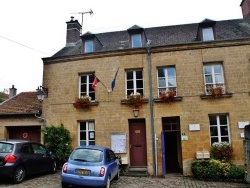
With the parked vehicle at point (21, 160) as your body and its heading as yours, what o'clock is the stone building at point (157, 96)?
The stone building is roughly at 1 o'clock from the parked vehicle.

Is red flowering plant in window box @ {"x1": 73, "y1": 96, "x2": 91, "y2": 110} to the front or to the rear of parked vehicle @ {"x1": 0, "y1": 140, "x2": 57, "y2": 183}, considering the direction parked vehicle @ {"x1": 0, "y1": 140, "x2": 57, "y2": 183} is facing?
to the front

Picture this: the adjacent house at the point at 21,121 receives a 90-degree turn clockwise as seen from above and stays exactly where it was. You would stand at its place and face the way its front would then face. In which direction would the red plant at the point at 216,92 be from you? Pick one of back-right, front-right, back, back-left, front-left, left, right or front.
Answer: back-left

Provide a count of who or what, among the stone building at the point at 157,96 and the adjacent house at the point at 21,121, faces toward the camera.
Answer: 2

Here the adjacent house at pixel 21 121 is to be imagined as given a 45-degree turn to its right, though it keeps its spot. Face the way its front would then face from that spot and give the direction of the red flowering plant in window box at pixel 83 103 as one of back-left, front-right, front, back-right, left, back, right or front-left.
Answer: left

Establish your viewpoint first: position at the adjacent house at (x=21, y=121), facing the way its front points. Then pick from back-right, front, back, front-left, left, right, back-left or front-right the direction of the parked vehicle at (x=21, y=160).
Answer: front

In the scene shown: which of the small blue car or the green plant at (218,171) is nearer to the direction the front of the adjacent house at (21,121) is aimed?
the small blue car

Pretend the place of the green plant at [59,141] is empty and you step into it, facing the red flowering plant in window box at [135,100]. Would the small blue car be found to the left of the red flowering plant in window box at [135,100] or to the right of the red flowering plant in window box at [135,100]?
right

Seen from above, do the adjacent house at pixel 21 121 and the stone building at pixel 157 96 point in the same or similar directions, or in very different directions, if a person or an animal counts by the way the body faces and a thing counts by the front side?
same or similar directions

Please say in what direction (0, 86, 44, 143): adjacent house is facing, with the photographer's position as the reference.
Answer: facing the viewer

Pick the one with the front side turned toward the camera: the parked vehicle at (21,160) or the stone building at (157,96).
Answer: the stone building

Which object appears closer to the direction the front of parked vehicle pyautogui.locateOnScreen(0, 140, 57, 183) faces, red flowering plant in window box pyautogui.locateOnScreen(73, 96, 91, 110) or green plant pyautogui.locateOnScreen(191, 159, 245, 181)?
the red flowering plant in window box

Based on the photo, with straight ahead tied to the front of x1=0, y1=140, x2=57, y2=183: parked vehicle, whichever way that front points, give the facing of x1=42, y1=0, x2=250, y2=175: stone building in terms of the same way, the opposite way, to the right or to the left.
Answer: the opposite way

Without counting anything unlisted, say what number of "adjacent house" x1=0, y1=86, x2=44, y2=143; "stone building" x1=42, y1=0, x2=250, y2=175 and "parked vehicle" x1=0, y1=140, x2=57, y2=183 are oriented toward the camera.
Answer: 2

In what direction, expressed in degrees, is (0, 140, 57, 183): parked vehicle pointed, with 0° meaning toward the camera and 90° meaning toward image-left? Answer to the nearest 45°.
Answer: approximately 225°

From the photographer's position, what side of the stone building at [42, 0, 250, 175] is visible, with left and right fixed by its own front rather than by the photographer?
front

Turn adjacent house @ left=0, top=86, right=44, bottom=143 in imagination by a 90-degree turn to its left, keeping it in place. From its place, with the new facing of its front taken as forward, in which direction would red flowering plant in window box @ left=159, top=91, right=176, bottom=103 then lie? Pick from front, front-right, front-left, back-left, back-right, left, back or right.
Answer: front-right

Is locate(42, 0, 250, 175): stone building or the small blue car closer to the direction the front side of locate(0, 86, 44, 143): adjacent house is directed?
the small blue car
